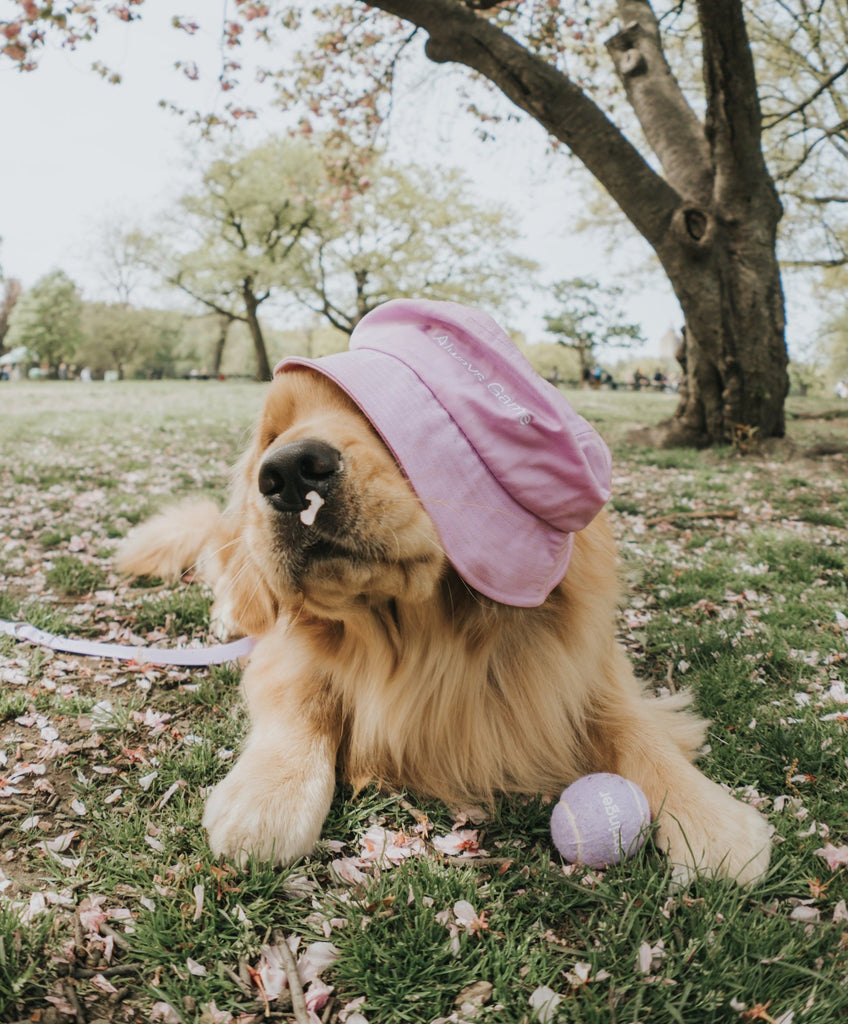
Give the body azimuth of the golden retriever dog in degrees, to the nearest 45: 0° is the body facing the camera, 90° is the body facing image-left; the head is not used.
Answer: approximately 0°

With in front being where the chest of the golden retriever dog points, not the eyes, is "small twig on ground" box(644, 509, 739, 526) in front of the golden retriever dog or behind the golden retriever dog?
behind

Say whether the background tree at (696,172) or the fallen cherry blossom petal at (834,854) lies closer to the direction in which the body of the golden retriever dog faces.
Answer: the fallen cherry blossom petal

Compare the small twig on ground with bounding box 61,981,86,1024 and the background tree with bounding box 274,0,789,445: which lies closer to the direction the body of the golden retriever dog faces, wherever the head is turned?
the small twig on ground

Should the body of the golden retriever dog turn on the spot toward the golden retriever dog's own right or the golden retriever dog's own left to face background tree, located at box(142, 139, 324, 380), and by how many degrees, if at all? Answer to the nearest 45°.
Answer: approximately 180°

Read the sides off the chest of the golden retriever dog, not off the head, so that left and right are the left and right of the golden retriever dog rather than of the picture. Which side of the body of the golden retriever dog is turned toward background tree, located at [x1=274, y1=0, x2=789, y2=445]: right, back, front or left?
back

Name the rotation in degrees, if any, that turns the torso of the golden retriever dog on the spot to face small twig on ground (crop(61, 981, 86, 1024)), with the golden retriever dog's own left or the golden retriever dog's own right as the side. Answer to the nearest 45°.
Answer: approximately 45° to the golden retriever dog's own right

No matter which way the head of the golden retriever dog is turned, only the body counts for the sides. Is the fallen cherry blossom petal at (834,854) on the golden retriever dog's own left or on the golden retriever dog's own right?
on the golden retriever dog's own left
